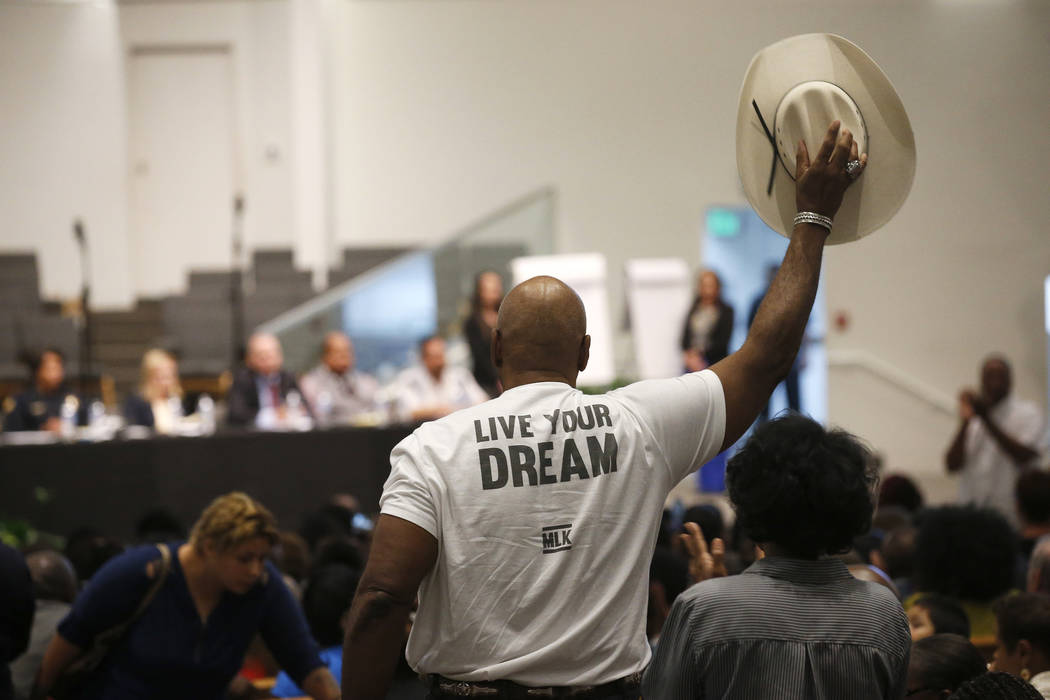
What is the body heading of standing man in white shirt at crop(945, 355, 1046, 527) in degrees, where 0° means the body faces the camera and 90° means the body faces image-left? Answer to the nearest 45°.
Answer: approximately 45°

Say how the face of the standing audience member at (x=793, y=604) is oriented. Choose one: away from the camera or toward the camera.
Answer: away from the camera

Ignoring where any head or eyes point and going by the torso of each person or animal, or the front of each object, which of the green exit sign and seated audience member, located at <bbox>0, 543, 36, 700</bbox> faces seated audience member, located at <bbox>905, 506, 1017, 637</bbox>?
the green exit sign

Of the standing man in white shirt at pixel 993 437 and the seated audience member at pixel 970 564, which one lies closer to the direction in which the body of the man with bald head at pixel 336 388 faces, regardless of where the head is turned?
the seated audience member

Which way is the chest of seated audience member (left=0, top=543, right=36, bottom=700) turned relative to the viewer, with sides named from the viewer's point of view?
facing away from the viewer

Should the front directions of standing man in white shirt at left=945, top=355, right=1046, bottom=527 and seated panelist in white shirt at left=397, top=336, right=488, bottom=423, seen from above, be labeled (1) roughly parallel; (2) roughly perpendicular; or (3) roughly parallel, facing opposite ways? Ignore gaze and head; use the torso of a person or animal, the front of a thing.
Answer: roughly perpendicular

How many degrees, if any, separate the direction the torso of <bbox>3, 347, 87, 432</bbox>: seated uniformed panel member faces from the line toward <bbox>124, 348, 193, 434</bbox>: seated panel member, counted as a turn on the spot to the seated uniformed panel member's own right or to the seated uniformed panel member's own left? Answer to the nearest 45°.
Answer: approximately 45° to the seated uniformed panel member's own left

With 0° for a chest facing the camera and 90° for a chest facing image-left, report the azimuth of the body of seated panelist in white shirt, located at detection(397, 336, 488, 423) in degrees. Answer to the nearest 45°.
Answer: approximately 0°

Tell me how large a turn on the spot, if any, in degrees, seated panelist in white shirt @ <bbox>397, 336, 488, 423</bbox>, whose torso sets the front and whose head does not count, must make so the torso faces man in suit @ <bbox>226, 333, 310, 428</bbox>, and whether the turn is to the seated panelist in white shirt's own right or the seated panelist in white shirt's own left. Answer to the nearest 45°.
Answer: approximately 90° to the seated panelist in white shirt's own right

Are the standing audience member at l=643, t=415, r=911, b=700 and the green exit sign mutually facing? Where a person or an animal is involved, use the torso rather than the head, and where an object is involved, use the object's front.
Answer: yes

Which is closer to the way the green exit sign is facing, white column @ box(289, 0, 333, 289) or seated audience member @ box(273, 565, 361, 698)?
the seated audience member

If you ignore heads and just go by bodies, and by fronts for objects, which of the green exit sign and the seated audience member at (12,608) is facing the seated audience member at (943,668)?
the green exit sign
